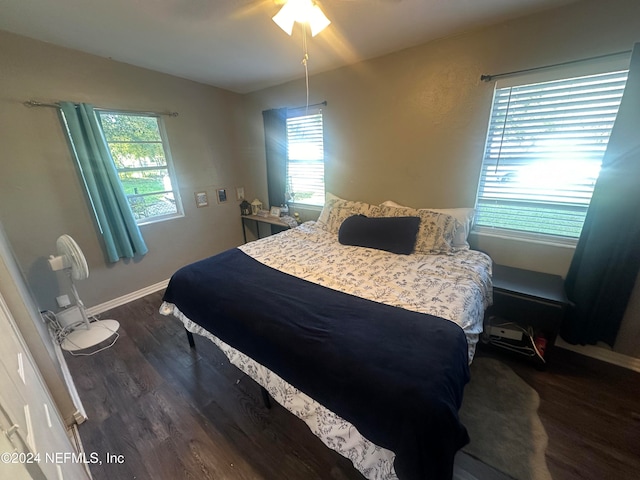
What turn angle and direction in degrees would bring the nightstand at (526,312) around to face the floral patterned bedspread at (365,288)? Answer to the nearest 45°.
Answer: approximately 45° to its right
